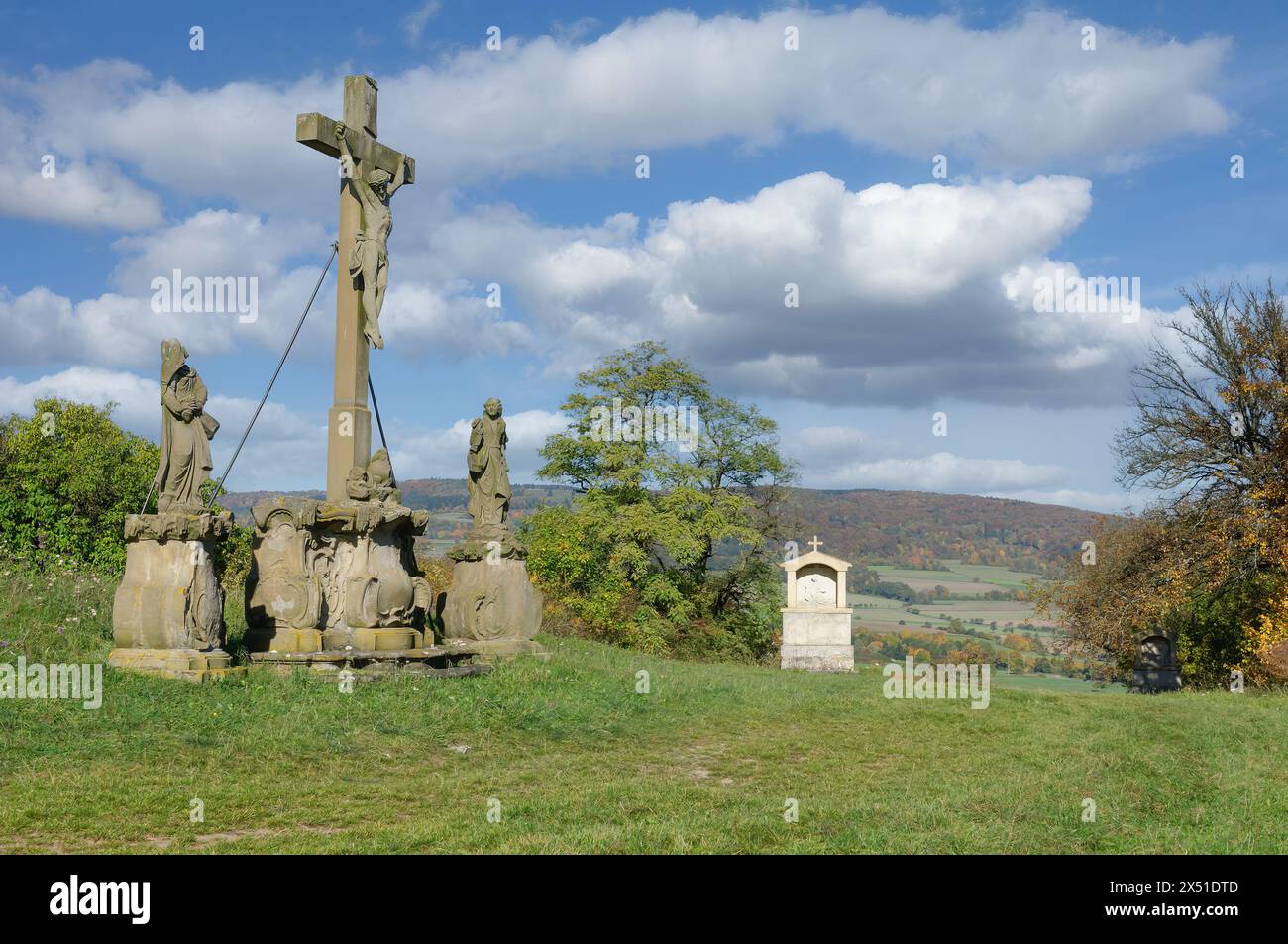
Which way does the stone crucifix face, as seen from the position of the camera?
facing the viewer and to the right of the viewer

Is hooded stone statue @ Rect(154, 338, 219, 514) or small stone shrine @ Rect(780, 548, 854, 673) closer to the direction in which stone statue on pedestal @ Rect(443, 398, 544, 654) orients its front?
the hooded stone statue

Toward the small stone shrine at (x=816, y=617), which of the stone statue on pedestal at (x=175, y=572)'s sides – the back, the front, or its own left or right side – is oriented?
left

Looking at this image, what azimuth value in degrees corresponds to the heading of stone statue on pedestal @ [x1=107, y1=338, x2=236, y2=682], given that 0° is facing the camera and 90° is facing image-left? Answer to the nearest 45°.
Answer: approximately 315°

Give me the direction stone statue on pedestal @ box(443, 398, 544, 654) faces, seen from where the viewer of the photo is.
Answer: facing the viewer

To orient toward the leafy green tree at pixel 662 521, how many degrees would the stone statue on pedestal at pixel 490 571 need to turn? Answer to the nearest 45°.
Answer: approximately 180°

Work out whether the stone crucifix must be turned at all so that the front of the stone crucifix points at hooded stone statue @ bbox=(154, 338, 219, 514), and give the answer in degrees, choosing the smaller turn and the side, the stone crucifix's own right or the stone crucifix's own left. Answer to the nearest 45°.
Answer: approximately 90° to the stone crucifix's own right

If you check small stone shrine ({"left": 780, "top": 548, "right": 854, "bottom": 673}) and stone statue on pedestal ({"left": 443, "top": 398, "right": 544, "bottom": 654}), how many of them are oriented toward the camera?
2

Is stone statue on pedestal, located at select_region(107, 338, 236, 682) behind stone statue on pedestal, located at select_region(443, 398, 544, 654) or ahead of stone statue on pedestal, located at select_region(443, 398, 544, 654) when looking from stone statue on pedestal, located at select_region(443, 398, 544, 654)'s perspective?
ahead

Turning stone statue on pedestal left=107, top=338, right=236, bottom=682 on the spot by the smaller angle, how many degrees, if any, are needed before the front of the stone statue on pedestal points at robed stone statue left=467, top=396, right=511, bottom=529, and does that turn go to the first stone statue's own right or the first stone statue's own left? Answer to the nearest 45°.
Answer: approximately 90° to the first stone statue's own left

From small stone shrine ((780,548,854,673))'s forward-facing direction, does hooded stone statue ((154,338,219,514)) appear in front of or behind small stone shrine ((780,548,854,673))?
in front

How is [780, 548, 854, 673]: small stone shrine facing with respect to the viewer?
toward the camera
